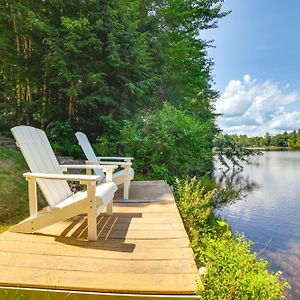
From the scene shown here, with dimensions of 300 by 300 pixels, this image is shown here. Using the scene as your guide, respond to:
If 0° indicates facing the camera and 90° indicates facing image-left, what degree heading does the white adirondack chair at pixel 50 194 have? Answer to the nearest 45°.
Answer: approximately 315°

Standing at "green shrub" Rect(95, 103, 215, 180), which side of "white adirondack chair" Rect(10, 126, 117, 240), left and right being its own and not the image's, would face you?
left
